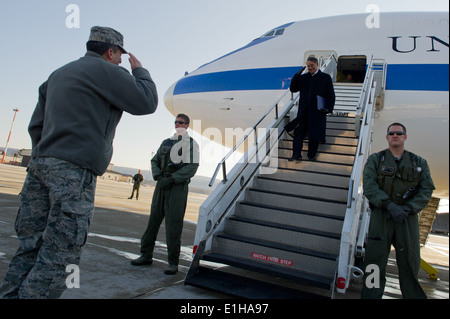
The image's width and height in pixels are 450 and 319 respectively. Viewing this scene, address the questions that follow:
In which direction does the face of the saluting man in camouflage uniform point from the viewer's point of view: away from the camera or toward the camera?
away from the camera

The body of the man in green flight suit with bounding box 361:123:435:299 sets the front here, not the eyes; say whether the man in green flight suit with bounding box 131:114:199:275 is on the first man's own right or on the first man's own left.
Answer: on the first man's own right

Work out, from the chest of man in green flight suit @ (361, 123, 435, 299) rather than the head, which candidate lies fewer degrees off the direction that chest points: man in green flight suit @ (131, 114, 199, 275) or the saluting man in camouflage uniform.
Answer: the saluting man in camouflage uniform

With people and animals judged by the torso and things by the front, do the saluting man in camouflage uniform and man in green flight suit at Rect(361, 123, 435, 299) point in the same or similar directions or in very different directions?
very different directions

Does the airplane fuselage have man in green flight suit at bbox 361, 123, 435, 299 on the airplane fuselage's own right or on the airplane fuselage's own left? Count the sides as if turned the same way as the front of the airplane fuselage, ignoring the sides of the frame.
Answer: on the airplane fuselage's own left

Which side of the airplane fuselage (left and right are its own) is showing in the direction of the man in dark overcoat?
left

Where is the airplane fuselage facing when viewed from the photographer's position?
facing to the left of the viewer

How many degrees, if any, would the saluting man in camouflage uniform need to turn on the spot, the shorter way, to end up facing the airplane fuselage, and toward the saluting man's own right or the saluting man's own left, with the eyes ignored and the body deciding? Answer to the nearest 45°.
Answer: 0° — they already face it

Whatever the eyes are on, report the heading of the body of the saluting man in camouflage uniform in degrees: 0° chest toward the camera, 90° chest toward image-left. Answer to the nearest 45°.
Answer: approximately 225°

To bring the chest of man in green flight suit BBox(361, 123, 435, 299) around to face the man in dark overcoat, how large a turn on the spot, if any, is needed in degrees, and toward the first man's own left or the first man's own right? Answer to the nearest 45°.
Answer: approximately 135° to the first man's own right

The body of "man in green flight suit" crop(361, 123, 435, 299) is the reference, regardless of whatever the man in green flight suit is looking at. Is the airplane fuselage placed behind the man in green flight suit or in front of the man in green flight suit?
behind
